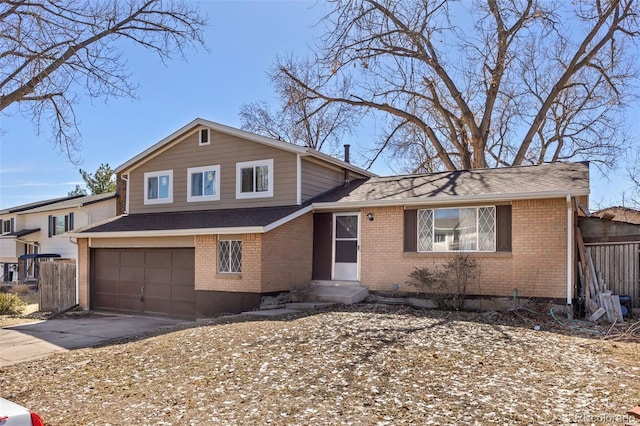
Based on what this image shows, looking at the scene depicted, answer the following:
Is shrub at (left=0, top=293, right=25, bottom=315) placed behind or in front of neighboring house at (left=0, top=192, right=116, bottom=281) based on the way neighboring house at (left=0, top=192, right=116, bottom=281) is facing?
in front

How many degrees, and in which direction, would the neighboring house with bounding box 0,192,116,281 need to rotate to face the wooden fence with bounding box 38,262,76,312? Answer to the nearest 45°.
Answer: approximately 45° to its left

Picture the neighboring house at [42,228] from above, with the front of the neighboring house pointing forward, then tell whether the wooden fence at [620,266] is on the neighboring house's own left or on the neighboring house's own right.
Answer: on the neighboring house's own left

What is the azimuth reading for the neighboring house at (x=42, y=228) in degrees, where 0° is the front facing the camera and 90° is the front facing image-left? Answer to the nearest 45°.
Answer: approximately 45°
